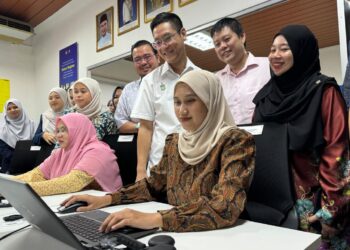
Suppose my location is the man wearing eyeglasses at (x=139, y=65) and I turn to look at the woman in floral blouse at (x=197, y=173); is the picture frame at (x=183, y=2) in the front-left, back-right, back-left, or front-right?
back-left

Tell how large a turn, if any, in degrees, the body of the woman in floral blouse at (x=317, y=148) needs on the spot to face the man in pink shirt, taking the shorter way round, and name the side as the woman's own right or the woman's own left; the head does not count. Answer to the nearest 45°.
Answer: approximately 90° to the woman's own right

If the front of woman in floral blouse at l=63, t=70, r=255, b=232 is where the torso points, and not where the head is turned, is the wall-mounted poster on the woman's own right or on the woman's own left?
on the woman's own right

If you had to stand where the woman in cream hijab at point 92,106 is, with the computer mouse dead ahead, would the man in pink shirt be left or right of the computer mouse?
left

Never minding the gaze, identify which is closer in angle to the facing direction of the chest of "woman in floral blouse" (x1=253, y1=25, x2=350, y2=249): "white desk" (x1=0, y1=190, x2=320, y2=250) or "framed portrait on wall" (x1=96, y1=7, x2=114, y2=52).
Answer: the white desk

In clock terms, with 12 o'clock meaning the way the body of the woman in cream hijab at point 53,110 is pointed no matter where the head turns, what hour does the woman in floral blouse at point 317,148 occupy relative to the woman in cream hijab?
The woman in floral blouse is roughly at 10 o'clock from the woman in cream hijab.

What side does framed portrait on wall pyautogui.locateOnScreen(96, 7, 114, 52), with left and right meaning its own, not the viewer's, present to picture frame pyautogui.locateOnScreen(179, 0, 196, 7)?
left

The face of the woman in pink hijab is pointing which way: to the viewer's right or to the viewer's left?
to the viewer's left
